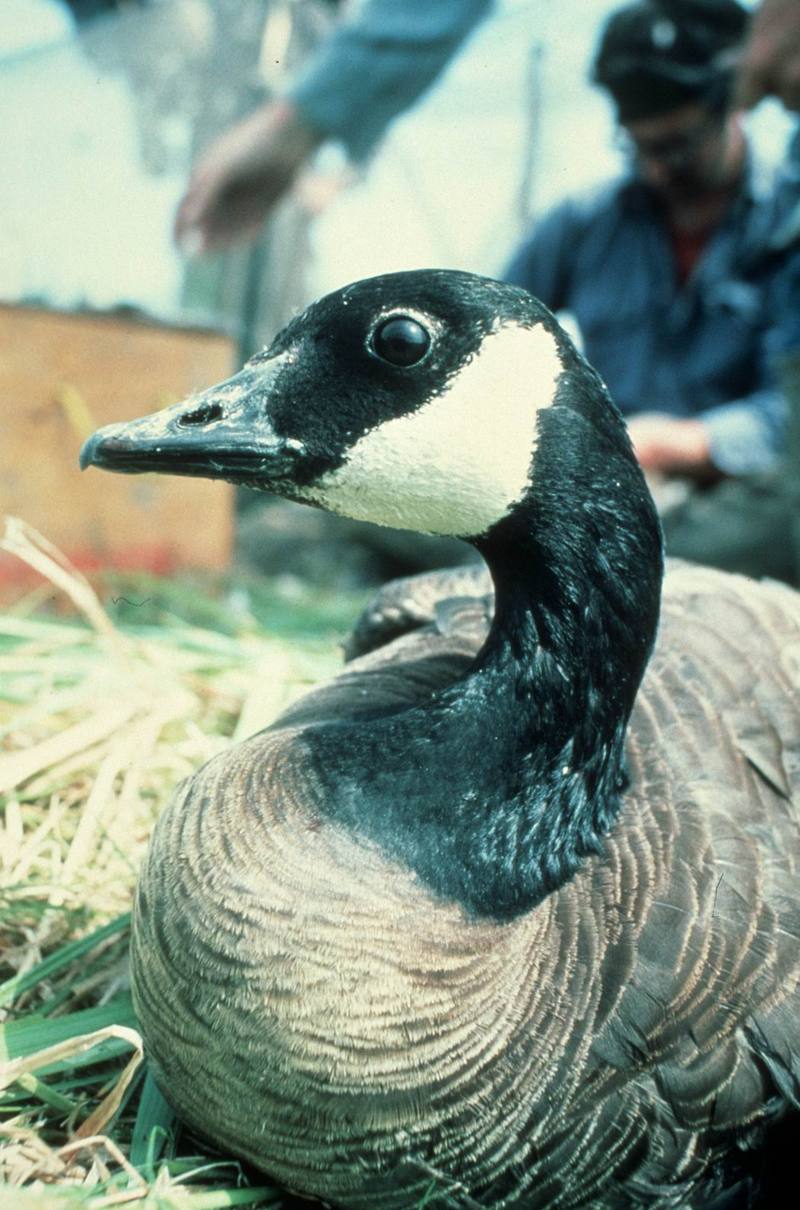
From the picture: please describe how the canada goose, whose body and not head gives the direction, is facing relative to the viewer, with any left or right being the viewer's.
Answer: facing the viewer and to the left of the viewer

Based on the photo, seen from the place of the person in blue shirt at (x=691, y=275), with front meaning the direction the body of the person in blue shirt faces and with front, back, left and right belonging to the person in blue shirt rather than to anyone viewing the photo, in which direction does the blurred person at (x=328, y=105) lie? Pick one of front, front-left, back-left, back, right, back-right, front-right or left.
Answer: front-right

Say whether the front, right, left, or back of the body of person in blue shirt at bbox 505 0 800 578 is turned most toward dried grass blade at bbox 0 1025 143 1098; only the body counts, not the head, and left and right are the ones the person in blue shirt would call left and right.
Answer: front

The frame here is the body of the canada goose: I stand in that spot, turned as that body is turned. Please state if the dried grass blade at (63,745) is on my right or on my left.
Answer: on my right

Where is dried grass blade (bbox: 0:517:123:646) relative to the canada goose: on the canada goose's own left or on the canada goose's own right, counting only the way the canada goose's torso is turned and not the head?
on the canada goose's own right

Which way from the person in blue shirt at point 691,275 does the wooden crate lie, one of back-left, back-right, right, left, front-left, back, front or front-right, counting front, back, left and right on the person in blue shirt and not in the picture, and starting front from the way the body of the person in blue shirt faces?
front-right

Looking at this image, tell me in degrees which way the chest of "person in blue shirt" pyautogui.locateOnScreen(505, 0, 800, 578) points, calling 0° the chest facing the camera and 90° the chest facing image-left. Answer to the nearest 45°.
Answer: approximately 0°

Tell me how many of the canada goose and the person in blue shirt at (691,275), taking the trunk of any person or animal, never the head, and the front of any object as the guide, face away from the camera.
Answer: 0

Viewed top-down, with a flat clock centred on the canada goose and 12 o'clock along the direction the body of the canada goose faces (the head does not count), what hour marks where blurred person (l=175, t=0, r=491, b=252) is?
The blurred person is roughly at 4 o'clock from the canada goose.
